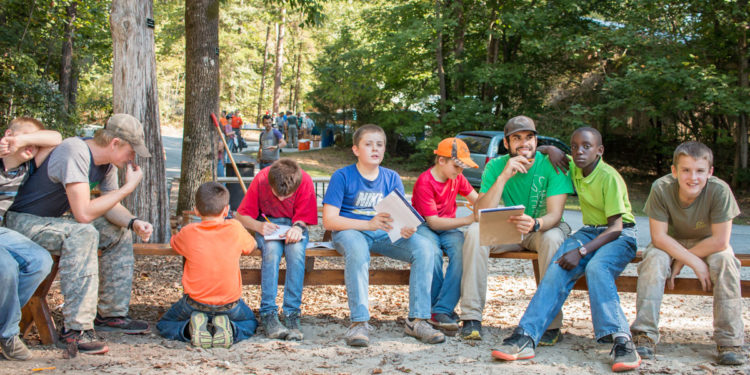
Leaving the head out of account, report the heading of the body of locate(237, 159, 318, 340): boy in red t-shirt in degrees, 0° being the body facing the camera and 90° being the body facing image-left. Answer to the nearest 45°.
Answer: approximately 0°

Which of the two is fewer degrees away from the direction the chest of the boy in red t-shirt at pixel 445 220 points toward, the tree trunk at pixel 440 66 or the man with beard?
the man with beard

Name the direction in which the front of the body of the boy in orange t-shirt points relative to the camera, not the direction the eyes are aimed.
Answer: away from the camera

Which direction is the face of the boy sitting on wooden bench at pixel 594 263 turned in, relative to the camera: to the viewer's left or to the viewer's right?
to the viewer's left

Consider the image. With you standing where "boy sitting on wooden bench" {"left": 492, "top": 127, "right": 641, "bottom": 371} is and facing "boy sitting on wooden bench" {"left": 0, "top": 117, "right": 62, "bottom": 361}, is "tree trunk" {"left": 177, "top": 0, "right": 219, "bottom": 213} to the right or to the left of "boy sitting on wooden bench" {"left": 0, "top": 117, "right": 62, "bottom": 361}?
right

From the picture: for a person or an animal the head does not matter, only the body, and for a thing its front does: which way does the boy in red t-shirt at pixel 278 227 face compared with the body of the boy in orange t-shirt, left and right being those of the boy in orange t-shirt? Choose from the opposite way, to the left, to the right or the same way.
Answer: the opposite way

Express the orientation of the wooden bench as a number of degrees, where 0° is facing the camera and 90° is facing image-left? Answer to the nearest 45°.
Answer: approximately 0°

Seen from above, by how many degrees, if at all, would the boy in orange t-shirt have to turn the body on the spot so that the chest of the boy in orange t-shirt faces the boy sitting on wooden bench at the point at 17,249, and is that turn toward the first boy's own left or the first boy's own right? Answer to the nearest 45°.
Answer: approximately 90° to the first boy's own left

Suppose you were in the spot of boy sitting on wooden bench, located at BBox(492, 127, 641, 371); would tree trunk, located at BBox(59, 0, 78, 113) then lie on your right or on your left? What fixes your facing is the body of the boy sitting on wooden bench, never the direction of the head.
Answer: on your right

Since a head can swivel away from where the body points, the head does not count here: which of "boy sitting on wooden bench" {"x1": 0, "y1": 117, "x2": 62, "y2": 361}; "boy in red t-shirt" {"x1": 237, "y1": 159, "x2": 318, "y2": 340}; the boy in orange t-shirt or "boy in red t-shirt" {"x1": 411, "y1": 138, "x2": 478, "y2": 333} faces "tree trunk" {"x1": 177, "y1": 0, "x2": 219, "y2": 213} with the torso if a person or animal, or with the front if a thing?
the boy in orange t-shirt

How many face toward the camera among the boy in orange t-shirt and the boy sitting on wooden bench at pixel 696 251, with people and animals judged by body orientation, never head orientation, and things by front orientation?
1

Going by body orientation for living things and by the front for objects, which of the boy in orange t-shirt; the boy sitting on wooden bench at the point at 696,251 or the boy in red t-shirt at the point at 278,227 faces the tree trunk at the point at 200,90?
the boy in orange t-shirt

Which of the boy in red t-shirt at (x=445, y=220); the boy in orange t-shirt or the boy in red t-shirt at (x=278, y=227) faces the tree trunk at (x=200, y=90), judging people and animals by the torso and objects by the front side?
the boy in orange t-shirt
